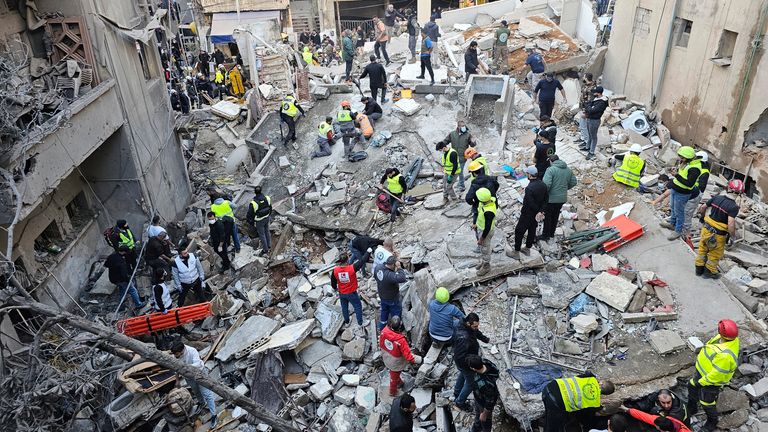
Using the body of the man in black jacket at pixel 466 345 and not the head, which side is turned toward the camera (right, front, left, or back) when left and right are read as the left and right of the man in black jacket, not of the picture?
right

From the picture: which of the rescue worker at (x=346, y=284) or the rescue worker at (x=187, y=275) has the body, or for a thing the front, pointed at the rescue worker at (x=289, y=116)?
the rescue worker at (x=346, y=284)

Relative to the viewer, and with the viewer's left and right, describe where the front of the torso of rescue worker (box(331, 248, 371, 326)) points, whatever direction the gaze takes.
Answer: facing away from the viewer

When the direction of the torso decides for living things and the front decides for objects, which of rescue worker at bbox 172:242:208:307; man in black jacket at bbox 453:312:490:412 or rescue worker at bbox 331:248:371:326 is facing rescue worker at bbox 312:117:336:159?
rescue worker at bbox 331:248:371:326

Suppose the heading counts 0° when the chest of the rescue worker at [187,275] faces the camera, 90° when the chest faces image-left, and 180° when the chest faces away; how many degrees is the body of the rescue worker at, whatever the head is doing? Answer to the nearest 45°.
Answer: approximately 0°

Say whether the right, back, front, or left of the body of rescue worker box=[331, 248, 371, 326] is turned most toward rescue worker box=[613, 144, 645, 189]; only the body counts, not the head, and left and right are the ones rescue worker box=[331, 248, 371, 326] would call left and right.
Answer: right

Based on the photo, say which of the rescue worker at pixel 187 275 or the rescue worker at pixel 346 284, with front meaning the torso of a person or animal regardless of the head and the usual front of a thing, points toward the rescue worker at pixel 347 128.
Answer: the rescue worker at pixel 346 284
